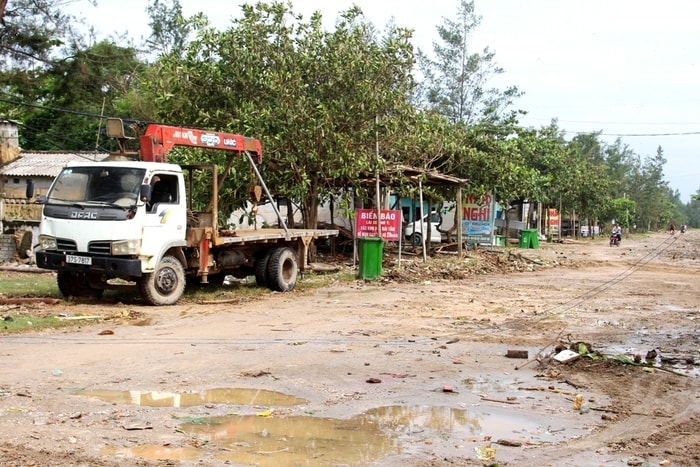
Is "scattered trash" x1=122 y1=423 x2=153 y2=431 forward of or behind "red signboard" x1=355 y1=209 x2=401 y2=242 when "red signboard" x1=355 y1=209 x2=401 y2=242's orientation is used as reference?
forward

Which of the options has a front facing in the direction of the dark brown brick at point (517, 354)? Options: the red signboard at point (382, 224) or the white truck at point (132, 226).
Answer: the red signboard

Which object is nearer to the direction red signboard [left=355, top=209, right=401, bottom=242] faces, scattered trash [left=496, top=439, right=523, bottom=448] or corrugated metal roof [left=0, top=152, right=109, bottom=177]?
the scattered trash

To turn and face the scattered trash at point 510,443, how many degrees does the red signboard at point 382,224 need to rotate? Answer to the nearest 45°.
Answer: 0° — it already faces it

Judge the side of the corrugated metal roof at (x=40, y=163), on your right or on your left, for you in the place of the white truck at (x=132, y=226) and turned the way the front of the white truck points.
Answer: on your right

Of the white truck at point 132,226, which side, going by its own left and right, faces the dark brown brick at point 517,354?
left

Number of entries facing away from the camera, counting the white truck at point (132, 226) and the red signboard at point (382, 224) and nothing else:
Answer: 0

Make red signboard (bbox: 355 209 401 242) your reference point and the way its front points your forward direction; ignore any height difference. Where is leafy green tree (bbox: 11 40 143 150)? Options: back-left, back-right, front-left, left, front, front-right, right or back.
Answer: back-right

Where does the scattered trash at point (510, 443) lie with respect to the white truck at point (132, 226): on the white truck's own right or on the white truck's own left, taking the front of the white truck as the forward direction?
on the white truck's own left

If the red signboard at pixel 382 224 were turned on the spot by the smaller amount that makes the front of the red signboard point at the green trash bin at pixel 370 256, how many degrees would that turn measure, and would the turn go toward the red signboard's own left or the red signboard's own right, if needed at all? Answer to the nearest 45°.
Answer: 0° — it already faces it

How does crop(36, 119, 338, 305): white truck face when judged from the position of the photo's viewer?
facing the viewer and to the left of the viewer

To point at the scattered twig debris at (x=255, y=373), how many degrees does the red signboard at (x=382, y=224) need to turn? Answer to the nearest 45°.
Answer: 0° — it already faces it

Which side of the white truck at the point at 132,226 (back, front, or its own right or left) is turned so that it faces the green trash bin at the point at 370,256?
back

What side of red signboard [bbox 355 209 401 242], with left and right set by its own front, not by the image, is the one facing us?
front

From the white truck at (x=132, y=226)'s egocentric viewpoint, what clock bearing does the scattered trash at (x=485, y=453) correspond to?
The scattered trash is roughly at 10 o'clock from the white truck.

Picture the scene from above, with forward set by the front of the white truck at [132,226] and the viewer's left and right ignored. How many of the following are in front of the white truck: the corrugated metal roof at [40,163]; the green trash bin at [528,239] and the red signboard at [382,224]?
0

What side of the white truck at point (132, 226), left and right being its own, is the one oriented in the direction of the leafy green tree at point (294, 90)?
back

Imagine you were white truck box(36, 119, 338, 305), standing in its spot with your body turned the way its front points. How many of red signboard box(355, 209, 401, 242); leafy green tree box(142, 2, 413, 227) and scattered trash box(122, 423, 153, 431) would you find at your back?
2
